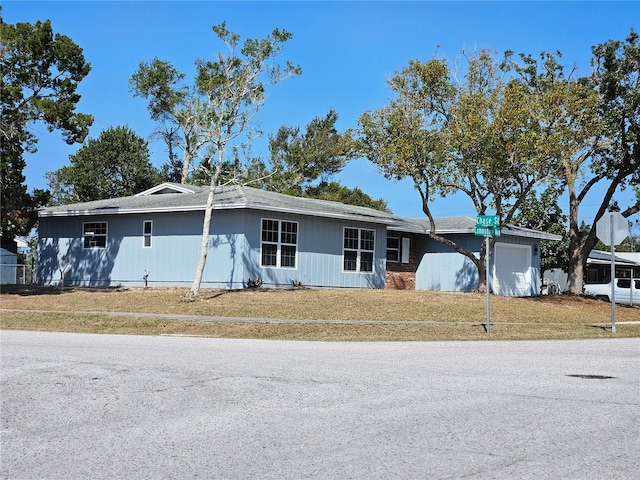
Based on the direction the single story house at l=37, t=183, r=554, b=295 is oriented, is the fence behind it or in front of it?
behind

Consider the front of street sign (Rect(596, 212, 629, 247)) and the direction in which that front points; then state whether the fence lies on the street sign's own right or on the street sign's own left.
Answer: on the street sign's own left

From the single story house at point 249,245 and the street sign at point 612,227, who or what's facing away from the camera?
the street sign

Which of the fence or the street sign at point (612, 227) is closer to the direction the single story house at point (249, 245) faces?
the street sign

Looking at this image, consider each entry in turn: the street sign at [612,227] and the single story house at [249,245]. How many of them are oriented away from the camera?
1

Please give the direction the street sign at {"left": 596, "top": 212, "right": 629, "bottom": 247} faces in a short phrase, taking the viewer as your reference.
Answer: facing away from the viewer
